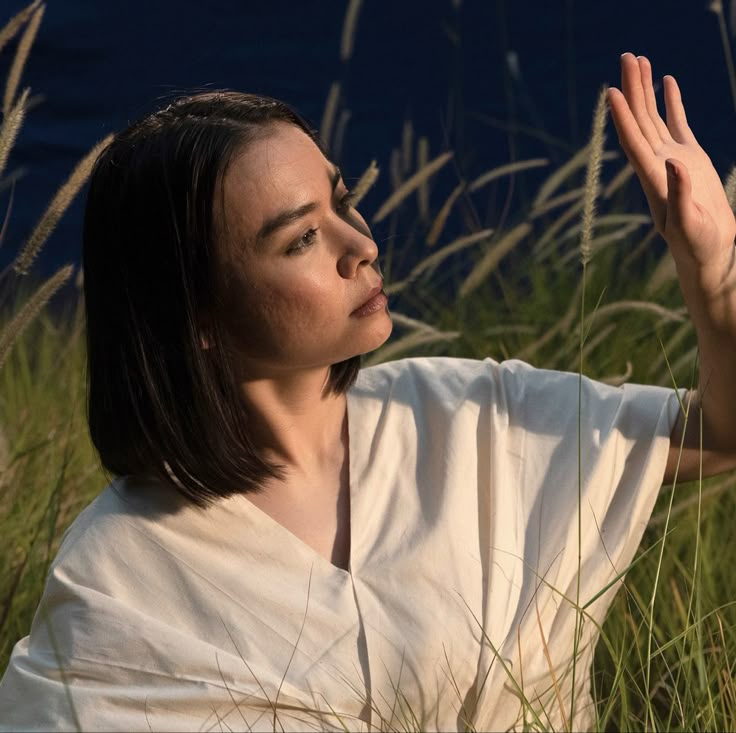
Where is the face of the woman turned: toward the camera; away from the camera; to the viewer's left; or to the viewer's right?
to the viewer's right

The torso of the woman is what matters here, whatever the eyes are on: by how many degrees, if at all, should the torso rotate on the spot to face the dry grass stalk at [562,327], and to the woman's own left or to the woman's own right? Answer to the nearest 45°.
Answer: approximately 135° to the woman's own left

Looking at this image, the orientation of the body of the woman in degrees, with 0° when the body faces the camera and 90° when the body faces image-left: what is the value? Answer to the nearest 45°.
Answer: approximately 0°

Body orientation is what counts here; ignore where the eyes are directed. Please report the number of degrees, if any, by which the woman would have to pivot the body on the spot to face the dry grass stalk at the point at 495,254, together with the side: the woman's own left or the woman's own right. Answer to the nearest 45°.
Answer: approximately 135° to the woman's own left

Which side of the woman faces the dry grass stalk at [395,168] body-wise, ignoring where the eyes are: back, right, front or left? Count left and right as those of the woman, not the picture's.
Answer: back

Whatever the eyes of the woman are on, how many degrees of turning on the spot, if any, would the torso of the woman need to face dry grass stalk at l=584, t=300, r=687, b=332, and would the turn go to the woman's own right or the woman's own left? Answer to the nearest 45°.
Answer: approximately 135° to the woman's own left

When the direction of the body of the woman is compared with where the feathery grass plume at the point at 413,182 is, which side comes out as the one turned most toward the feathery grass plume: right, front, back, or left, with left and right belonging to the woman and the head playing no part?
back
